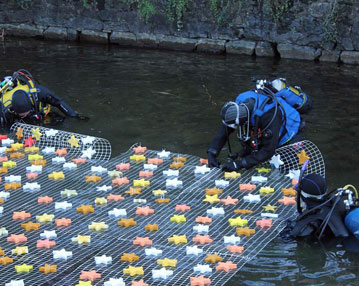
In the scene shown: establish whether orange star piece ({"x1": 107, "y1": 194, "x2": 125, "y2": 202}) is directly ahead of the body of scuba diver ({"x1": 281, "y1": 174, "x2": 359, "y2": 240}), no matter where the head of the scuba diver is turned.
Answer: yes

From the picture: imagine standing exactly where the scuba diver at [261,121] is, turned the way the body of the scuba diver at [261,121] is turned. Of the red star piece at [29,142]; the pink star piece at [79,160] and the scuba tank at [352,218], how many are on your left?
1

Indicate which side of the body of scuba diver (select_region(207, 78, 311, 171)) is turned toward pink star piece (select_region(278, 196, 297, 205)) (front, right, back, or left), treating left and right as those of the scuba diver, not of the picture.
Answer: left

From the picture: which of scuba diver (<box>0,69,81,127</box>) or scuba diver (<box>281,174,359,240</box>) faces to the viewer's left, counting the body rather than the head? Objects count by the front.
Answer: scuba diver (<box>281,174,359,240</box>)

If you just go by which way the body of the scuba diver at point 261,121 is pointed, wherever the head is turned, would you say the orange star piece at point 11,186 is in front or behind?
in front

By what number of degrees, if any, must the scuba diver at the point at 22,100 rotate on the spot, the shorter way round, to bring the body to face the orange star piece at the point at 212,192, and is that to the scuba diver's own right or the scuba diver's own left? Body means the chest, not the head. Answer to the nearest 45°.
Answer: approximately 45° to the scuba diver's own left

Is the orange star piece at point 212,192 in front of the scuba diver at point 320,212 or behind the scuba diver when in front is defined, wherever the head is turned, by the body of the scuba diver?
in front

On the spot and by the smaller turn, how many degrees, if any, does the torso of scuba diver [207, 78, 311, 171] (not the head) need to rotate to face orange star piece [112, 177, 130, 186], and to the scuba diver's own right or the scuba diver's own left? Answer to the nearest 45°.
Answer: approximately 45° to the scuba diver's own right

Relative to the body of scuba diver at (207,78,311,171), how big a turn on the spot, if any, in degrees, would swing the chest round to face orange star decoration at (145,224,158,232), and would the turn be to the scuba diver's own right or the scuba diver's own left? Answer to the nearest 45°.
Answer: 0° — they already face it

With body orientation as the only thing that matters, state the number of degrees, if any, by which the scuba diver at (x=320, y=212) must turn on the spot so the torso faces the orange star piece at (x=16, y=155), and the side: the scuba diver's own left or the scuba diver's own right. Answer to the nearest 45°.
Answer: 0° — they already face it

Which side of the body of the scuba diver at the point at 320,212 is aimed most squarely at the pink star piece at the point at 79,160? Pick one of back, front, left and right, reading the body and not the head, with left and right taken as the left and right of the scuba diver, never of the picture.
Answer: front

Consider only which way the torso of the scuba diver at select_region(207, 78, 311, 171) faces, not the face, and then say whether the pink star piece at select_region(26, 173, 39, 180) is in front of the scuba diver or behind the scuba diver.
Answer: in front

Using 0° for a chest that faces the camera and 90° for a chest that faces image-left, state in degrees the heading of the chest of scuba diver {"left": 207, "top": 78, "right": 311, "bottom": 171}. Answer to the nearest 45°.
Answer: approximately 45°

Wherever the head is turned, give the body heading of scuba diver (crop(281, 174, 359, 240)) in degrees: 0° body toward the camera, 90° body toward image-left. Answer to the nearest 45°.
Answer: approximately 90°
